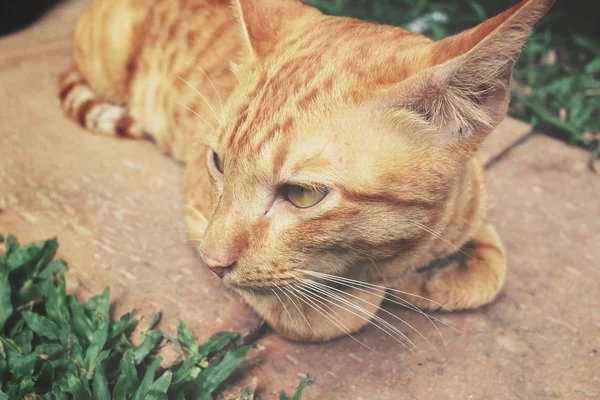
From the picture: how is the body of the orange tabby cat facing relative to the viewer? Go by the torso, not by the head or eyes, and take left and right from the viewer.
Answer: facing the viewer and to the right of the viewer
